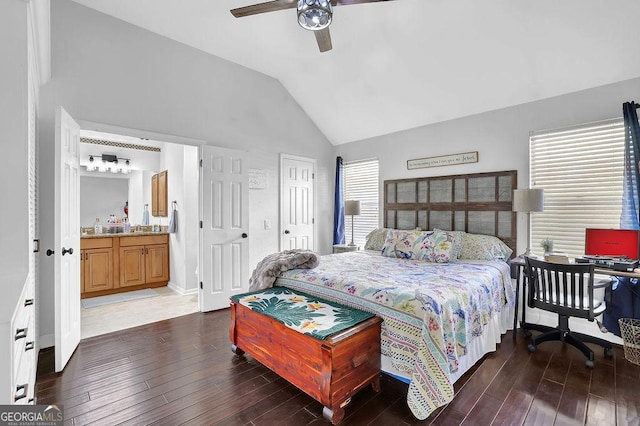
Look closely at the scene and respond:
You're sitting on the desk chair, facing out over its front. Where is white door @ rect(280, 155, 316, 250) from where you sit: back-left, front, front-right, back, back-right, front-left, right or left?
back-left

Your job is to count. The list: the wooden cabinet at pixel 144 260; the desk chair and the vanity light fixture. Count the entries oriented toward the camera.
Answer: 2

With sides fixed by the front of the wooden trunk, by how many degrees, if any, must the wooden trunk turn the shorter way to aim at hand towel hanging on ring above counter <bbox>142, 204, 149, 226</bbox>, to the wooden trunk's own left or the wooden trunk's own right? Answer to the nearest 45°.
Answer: approximately 90° to the wooden trunk's own right

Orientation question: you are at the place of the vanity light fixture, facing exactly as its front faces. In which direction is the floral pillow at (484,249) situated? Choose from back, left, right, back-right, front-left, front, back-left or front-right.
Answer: front-left

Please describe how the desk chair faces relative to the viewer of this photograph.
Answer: facing away from the viewer and to the right of the viewer

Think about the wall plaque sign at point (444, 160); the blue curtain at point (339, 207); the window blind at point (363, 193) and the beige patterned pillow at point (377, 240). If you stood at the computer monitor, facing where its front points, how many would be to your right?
4

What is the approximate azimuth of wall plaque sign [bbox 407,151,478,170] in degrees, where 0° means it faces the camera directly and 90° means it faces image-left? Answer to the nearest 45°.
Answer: approximately 45°

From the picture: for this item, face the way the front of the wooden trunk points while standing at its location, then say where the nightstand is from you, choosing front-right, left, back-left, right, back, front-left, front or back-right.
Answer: back-right

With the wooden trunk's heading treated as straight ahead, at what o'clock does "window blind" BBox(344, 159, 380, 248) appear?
The window blind is roughly at 5 o'clock from the wooden trunk.

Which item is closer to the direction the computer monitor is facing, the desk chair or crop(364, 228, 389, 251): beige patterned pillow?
the desk chair

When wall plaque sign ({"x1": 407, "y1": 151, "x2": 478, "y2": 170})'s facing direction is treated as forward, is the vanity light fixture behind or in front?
in front
